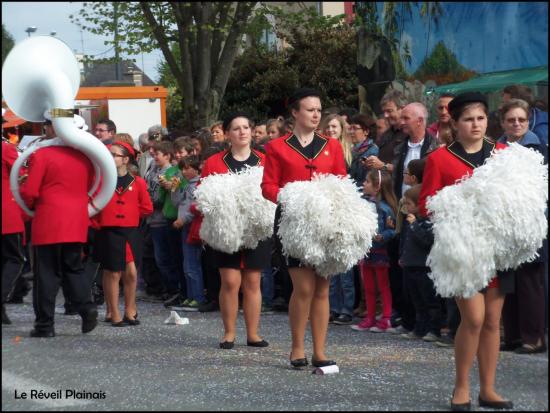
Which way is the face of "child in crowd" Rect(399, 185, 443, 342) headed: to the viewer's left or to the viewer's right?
to the viewer's left

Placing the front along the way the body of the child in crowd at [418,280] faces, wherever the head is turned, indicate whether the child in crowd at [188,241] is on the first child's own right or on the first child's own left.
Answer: on the first child's own right
